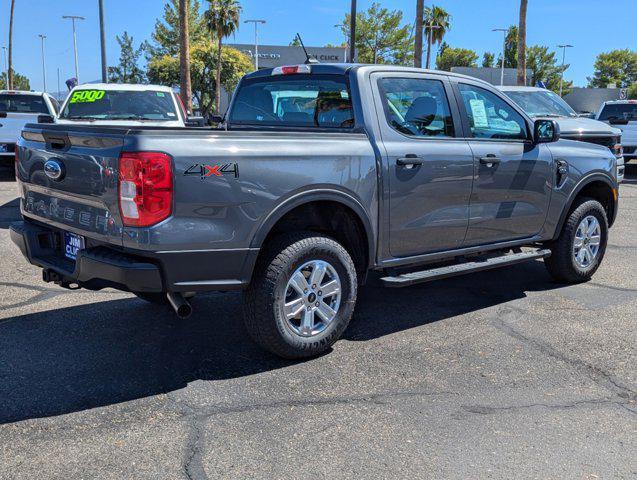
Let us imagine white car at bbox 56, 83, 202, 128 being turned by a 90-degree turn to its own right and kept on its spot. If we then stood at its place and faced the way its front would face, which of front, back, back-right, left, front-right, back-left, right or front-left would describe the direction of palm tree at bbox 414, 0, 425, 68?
back-right

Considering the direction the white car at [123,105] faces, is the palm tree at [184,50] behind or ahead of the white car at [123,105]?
behind

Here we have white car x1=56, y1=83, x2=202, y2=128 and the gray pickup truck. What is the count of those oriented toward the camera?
1

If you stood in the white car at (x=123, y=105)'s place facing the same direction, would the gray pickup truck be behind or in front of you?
in front

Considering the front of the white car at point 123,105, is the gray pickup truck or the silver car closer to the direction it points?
the gray pickup truck

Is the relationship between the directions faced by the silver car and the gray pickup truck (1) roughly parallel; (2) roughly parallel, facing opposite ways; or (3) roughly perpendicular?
roughly perpendicular

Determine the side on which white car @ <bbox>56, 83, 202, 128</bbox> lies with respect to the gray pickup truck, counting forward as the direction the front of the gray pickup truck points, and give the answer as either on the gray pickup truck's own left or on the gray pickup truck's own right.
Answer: on the gray pickup truck's own left

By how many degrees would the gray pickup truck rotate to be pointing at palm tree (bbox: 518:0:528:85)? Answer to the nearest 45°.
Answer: approximately 45° to its left

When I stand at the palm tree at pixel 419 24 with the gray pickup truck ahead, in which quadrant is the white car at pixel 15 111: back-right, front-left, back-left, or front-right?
front-right

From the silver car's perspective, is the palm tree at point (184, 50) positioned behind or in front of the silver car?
behind

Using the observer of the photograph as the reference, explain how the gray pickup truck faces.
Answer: facing away from the viewer and to the right of the viewer

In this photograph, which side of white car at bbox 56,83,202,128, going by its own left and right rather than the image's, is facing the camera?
front

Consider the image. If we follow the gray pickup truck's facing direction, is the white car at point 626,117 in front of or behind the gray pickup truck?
in front

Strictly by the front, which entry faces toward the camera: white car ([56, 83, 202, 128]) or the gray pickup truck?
the white car

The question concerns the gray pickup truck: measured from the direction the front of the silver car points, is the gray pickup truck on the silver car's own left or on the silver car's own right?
on the silver car's own right

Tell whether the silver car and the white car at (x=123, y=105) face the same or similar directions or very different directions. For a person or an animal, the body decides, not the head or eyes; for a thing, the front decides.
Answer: same or similar directions

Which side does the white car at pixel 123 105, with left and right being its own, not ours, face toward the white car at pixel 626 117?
left

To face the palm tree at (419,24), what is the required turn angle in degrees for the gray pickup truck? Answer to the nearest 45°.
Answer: approximately 45° to its left

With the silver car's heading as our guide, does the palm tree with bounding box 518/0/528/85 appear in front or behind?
behind
